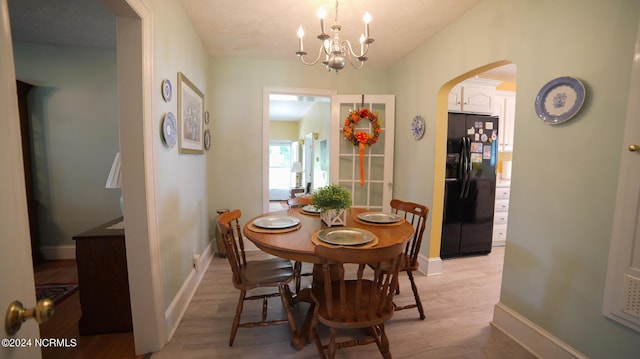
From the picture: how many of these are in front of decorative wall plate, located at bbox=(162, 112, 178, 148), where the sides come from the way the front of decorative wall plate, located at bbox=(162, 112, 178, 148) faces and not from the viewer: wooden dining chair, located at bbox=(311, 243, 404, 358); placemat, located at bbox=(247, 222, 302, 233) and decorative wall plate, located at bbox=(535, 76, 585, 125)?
3

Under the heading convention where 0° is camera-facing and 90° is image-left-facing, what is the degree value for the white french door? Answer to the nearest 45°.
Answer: approximately 0°

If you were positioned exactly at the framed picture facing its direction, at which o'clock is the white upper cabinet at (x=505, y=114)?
The white upper cabinet is roughly at 11 o'clock from the framed picture.

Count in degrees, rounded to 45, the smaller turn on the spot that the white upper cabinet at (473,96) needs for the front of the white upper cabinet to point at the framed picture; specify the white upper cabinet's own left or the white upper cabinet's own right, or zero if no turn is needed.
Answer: approximately 45° to the white upper cabinet's own right

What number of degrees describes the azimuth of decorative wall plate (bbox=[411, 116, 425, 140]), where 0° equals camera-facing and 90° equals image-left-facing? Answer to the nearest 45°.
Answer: approximately 45°

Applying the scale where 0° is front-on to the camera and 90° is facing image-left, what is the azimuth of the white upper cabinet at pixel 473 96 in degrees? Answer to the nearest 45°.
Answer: approximately 0°
